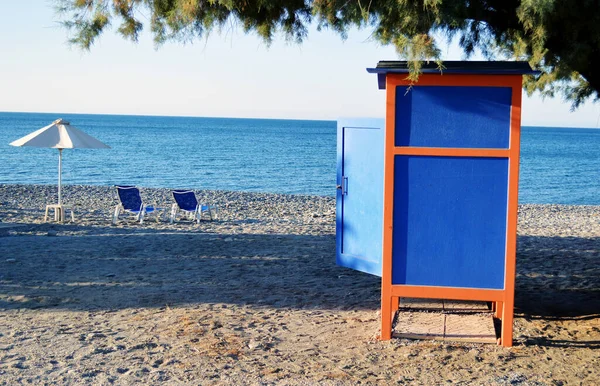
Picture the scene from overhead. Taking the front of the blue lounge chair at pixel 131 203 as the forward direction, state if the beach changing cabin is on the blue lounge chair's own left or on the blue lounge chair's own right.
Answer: on the blue lounge chair's own right

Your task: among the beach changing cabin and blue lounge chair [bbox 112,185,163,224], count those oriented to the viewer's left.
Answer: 1

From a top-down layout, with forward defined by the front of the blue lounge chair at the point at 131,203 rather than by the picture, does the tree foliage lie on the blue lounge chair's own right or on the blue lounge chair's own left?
on the blue lounge chair's own right

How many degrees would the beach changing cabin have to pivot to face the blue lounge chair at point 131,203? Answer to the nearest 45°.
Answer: approximately 45° to its right

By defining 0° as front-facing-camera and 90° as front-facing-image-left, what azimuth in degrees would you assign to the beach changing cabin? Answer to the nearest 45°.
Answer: approximately 90°

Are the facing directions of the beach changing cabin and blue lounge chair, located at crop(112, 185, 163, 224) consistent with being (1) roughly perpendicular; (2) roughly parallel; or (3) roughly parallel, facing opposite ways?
roughly perpendicular

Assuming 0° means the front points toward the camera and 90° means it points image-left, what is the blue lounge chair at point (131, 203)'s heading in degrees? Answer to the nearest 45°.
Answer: approximately 225°

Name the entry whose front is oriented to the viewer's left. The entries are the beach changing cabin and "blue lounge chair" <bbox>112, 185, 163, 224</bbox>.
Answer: the beach changing cabin
